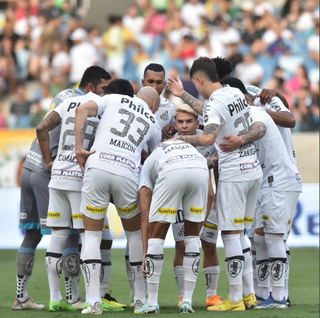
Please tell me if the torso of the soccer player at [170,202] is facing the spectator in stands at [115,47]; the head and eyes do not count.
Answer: yes

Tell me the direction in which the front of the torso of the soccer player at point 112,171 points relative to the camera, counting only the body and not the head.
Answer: away from the camera

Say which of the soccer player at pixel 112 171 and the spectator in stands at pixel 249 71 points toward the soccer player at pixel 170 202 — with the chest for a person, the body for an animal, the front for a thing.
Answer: the spectator in stands

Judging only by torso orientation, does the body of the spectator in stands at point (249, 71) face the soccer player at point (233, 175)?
yes

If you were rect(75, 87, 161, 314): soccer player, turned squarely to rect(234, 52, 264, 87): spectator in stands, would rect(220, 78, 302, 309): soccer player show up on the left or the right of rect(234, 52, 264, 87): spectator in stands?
right

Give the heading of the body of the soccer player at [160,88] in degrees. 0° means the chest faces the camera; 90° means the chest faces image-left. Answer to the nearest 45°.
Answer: approximately 0°

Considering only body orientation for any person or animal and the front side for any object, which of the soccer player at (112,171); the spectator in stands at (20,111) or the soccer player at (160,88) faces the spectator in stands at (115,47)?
the soccer player at (112,171)

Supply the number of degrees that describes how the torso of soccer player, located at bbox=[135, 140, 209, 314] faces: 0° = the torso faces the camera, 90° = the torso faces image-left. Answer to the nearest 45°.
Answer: approximately 180°
